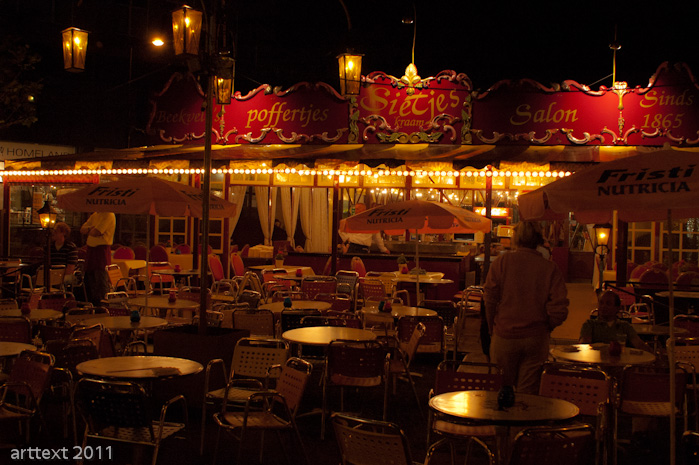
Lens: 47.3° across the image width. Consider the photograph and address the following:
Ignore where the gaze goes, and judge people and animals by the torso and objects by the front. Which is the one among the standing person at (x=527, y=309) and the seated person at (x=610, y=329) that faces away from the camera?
the standing person

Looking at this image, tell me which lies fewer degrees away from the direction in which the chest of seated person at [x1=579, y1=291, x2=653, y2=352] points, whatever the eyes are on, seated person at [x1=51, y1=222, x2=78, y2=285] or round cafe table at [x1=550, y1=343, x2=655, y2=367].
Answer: the round cafe table

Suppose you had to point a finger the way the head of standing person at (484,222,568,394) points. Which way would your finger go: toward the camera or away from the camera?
away from the camera

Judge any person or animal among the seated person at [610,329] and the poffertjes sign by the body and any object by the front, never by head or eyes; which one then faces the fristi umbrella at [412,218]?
the poffertjes sign

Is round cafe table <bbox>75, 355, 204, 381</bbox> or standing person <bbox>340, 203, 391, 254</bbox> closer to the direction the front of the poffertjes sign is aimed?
the round cafe table

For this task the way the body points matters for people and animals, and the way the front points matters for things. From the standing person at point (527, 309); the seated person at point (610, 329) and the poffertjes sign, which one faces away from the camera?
the standing person

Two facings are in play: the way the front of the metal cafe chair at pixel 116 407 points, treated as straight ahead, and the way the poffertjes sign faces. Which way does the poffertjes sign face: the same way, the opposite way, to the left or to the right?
the opposite way

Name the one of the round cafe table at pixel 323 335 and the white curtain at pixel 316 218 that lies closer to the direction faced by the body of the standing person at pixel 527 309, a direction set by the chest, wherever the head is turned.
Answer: the white curtain

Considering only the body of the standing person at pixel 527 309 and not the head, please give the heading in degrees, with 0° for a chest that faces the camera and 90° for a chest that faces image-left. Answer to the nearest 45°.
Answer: approximately 180°

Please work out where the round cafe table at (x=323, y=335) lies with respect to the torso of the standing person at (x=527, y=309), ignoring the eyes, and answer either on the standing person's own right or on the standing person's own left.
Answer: on the standing person's own left

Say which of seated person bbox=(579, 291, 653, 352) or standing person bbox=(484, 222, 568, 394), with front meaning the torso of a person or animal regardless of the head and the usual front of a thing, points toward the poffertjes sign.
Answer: the standing person

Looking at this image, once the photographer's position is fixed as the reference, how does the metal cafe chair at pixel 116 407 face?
facing away from the viewer and to the right of the viewer
